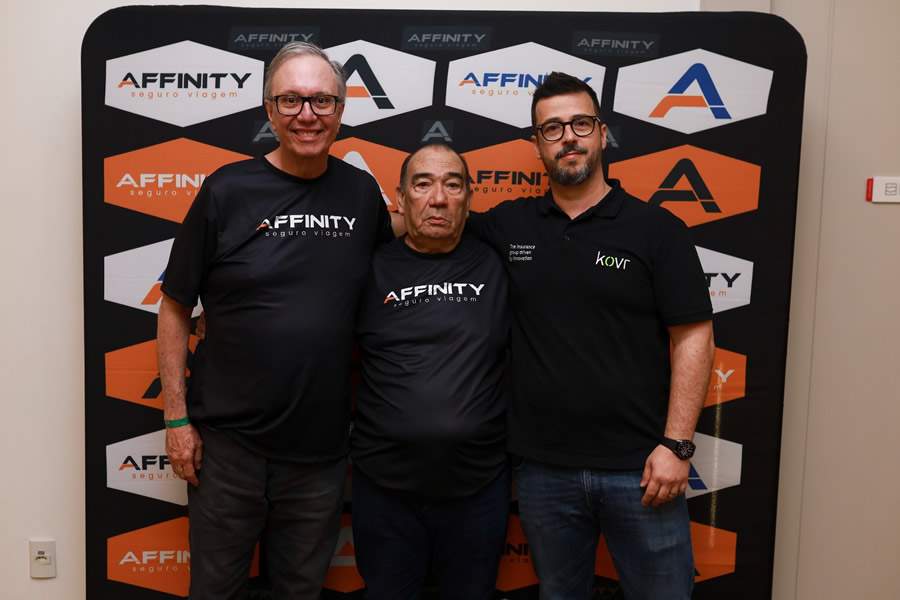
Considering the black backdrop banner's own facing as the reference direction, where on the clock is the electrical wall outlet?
The electrical wall outlet is roughly at 3 o'clock from the black backdrop banner.

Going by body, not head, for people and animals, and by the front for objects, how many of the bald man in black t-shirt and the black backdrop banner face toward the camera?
2

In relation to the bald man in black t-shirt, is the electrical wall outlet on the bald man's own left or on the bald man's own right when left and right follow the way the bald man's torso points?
on the bald man's own right

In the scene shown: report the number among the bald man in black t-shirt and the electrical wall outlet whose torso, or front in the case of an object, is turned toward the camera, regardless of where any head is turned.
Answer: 2

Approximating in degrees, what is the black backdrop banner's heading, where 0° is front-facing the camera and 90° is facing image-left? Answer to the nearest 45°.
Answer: approximately 0°

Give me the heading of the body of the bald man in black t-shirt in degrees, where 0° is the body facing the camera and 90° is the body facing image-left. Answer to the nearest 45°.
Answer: approximately 0°
